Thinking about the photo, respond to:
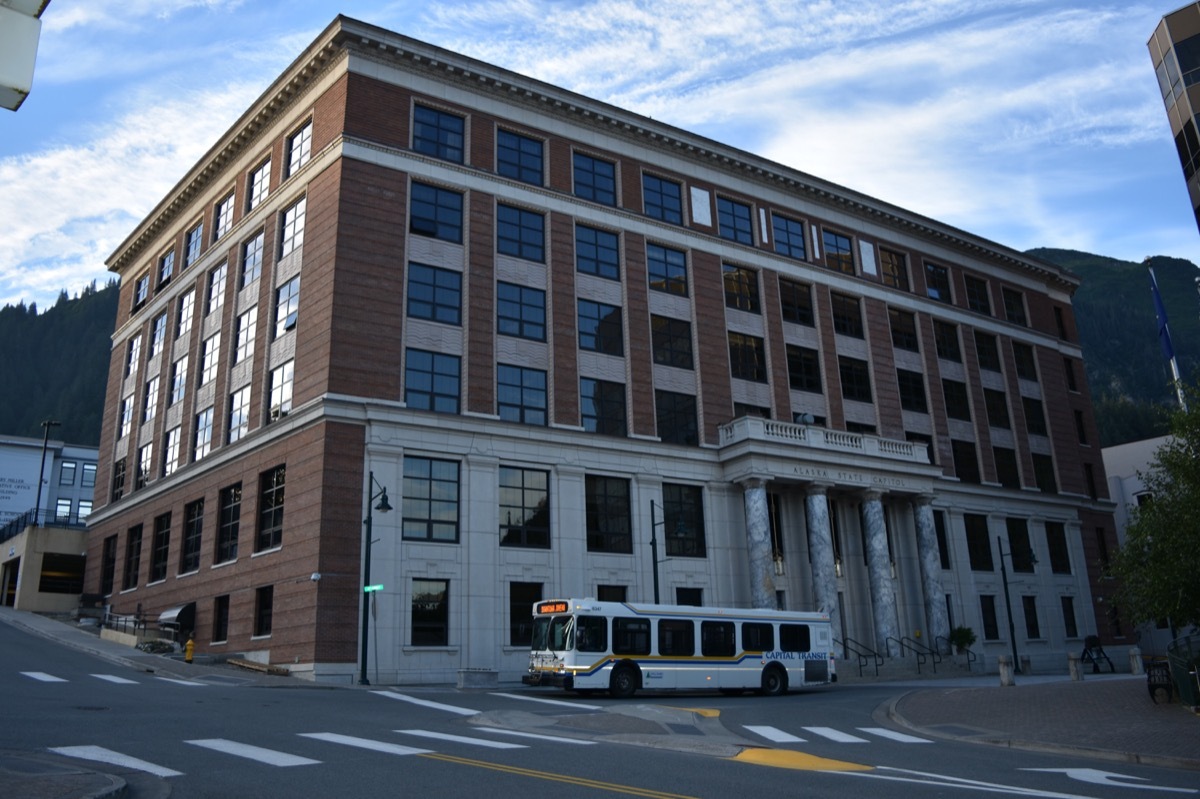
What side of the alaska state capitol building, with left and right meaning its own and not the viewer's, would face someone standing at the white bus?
front

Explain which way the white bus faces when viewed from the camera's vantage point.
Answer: facing the viewer and to the left of the viewer

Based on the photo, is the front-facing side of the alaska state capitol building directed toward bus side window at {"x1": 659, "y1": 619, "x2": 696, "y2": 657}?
yes

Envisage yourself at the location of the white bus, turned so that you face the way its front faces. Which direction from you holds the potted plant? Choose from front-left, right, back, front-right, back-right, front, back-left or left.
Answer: back

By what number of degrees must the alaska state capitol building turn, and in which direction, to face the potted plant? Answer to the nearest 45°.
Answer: approximately 45° to its left

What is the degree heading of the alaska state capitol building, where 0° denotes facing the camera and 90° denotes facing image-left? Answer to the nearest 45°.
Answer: approximately 315°

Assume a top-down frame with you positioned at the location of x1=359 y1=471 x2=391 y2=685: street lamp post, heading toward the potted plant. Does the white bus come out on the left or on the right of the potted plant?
right

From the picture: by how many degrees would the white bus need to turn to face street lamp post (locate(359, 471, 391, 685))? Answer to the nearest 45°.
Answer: approximately 45° to its right

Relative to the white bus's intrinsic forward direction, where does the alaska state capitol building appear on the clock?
The alaska state capitol building is roughly at 3 o'clock from the white bus.

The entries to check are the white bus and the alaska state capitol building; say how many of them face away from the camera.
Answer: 0

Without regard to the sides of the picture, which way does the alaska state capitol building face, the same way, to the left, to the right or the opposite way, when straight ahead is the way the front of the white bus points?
to the left
